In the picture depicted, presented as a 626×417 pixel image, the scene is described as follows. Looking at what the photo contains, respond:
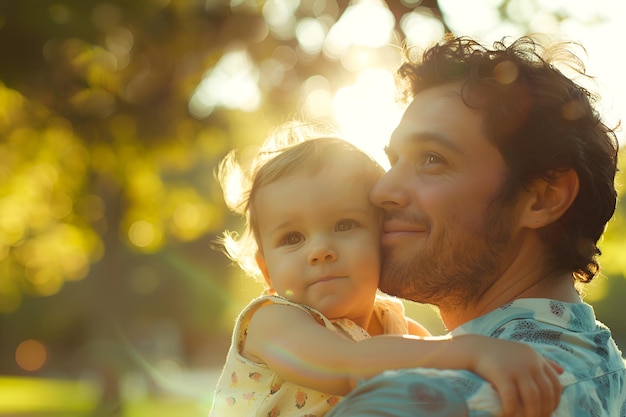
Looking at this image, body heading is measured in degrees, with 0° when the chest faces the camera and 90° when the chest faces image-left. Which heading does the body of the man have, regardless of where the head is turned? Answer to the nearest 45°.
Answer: approximately 90°
